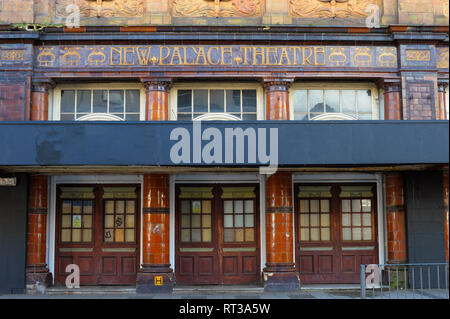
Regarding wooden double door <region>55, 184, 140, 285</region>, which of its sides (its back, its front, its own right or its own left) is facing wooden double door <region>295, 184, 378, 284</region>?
left

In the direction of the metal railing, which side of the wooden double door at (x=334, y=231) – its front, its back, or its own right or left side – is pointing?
left

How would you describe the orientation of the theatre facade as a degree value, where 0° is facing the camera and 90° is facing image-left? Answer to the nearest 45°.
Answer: approximately 0°

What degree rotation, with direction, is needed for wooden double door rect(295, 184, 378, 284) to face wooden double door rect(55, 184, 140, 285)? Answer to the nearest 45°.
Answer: approximately 90° to its right

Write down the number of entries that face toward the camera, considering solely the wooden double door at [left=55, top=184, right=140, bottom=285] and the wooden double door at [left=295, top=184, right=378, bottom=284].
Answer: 2
